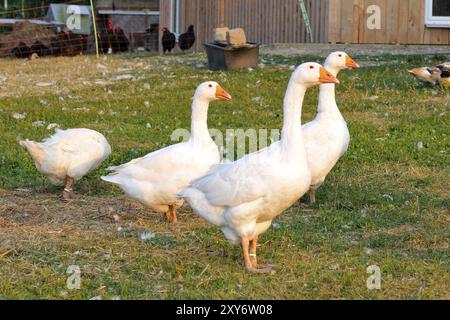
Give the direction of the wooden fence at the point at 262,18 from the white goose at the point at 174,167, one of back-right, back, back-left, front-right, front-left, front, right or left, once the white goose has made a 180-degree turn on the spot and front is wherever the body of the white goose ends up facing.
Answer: right

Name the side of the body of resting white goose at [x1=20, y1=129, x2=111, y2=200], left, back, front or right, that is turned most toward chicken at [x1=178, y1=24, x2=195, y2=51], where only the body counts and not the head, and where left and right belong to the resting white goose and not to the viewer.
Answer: left

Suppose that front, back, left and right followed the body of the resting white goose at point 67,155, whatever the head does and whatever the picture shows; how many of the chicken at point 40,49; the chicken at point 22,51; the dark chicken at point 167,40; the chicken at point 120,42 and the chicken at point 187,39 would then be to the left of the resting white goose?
5

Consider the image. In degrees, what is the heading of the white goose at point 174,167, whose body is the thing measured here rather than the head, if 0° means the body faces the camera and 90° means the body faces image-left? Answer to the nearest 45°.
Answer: approximately 270°

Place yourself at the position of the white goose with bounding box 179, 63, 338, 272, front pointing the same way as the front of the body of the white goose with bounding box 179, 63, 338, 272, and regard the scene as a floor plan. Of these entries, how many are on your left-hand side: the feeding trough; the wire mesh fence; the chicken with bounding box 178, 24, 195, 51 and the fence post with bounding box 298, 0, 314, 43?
4

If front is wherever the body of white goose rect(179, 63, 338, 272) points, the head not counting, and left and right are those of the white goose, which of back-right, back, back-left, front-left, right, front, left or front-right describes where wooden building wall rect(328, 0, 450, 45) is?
left

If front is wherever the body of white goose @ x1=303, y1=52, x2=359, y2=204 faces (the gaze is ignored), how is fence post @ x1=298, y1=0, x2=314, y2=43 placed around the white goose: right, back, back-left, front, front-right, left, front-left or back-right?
left

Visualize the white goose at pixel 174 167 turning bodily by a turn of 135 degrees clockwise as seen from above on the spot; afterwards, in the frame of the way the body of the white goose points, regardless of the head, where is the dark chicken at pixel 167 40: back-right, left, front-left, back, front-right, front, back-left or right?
back-right

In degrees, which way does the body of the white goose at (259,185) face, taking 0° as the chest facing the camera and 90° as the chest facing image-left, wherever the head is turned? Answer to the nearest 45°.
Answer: approximately 270°

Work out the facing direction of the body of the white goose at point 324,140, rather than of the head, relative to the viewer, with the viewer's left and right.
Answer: facing to the right of the viewer

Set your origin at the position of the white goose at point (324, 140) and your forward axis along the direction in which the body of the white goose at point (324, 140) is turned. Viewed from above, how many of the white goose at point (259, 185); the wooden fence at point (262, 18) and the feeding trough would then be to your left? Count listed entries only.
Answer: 2
